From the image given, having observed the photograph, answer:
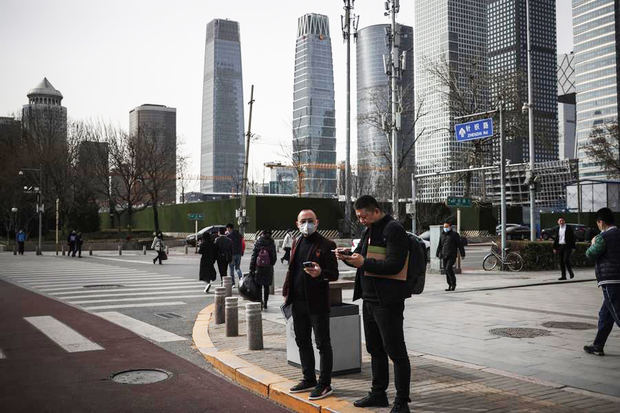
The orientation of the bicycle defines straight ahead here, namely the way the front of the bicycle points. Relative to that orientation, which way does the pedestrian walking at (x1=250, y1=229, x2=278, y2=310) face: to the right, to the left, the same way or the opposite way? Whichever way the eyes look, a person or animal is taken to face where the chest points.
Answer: to the right

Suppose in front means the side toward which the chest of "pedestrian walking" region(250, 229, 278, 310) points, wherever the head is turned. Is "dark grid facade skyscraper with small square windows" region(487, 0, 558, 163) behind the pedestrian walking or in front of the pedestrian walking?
in front

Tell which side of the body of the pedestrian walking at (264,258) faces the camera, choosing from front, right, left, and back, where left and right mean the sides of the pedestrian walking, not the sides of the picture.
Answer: back

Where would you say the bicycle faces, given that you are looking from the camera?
facing to the left of the viewer

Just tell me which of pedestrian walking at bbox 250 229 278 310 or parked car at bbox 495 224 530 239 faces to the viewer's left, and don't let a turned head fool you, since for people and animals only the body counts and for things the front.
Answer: the parked car

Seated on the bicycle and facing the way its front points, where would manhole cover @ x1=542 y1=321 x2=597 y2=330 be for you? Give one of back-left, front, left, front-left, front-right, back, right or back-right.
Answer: left

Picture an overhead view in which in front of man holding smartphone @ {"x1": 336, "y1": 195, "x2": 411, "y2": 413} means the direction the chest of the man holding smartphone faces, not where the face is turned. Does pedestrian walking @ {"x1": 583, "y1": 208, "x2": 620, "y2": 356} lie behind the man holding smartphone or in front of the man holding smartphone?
behind

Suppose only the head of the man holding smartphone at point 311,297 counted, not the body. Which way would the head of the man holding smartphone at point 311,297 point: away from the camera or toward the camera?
toward the camera

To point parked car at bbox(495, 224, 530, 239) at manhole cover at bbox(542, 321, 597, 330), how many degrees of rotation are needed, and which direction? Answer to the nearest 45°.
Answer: approximately 90° to its left

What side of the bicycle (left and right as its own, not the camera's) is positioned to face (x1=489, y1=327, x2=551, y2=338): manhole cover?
left

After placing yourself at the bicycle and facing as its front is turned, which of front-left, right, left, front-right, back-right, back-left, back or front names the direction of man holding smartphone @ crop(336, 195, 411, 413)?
left

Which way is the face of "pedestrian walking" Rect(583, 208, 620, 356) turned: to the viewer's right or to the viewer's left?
to the viewer's left

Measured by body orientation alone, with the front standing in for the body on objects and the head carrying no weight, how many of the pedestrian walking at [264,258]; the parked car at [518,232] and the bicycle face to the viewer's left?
2

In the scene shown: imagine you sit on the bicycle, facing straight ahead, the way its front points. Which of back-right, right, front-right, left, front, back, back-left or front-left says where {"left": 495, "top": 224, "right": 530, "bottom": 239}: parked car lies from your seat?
right

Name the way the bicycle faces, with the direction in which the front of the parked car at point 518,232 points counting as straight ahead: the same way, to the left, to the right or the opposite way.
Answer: the same way

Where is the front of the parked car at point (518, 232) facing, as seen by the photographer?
facing to the left of the viewer
